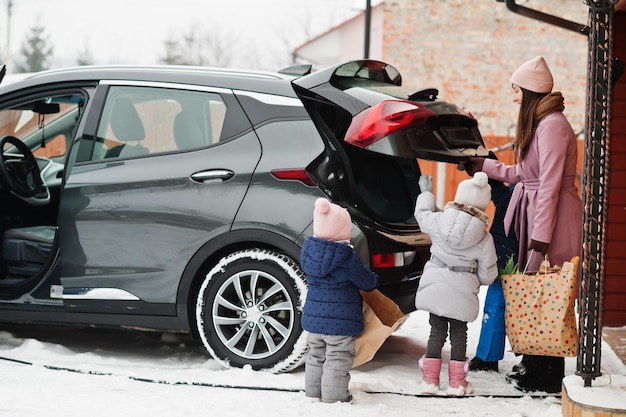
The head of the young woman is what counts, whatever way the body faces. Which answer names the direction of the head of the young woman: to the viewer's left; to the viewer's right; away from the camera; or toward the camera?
to the viewer's left

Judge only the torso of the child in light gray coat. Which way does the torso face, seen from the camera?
away from the camera

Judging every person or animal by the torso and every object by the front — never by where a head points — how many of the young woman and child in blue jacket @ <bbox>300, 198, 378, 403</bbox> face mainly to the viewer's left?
1

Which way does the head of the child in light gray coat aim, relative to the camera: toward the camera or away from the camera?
away from the camera

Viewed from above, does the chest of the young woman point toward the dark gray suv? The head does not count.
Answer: yes

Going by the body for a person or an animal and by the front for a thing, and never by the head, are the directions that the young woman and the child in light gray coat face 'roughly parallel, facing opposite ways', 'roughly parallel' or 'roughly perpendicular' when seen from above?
roughly perpendicular

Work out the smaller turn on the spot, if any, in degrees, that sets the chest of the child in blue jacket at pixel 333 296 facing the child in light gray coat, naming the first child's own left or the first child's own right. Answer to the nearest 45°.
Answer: approximately 45° to the first child's own right

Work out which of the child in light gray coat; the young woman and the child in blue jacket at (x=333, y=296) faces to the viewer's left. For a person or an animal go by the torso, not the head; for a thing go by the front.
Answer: the young woman

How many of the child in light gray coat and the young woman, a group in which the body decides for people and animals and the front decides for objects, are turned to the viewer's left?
1

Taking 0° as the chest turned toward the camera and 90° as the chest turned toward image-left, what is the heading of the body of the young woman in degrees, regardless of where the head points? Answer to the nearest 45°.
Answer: approximately 90°

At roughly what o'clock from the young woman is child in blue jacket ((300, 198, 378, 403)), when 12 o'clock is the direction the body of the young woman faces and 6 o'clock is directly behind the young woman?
The child in blue jacket is roughly at 11 o'clock from the young woman.

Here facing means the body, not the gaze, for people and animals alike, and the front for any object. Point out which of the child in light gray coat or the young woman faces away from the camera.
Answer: the child in light gray coat
